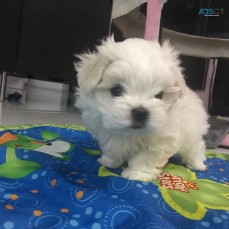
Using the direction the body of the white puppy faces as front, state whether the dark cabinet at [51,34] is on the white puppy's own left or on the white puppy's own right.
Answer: on the white puppy's own right

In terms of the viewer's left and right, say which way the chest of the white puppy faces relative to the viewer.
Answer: facing the viewer and to the left of the viewer
